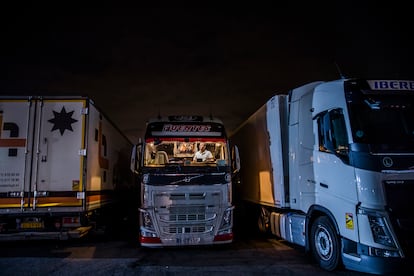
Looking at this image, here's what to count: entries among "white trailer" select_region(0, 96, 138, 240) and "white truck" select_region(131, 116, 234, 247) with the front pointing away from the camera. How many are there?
1

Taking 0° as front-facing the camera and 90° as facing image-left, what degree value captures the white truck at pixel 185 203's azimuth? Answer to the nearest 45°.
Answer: approximately 0°

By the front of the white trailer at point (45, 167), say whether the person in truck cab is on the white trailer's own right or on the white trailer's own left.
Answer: on the white trailer's own right

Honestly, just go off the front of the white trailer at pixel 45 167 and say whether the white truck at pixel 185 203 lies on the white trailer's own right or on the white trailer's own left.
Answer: on the white trailer's own right

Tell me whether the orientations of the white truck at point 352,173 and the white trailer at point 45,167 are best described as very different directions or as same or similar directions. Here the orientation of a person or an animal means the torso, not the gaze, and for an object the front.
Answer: very different directions

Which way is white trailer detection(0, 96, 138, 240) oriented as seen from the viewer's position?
away from the camera

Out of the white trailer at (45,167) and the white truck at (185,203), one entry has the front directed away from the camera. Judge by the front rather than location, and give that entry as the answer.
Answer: the white trailer

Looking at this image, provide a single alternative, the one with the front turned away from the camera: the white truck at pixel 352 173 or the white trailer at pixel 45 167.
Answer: the white trailer

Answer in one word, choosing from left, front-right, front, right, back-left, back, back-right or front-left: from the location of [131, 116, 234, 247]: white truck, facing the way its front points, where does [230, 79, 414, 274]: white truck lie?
front-left

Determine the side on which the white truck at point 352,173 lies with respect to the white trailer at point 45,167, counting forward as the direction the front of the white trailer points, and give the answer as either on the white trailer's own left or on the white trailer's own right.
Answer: on the white trailer's own right

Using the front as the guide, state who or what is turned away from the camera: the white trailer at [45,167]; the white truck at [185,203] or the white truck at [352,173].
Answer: the white trailer

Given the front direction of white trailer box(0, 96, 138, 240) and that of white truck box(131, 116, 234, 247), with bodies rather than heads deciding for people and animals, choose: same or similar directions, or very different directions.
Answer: very different directions

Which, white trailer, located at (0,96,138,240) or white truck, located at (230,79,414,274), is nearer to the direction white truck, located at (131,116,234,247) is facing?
the white truck
